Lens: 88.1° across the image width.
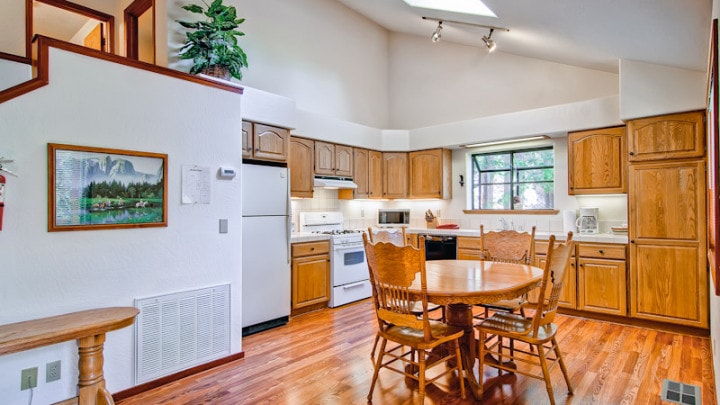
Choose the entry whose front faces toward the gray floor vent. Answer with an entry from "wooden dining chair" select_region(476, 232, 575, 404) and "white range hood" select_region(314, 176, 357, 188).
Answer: the white range hood

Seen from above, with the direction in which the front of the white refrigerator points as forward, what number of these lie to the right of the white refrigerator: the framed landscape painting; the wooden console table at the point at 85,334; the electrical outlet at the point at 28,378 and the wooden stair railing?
4

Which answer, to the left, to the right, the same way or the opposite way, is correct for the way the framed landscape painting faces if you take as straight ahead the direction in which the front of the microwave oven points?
to the left

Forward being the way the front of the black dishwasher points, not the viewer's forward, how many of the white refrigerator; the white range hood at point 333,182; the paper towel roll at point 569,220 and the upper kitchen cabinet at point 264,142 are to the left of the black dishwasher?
1

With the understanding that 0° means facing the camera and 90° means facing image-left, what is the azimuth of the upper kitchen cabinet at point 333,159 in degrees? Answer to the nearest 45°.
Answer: approximately 315°

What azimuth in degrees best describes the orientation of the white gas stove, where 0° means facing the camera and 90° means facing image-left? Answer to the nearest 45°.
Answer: approximately 315°

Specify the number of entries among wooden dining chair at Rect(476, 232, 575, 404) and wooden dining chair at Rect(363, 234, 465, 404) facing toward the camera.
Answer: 0

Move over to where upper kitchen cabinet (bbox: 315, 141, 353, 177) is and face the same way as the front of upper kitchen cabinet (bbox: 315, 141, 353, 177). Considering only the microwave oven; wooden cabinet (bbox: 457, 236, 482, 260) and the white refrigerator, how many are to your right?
1

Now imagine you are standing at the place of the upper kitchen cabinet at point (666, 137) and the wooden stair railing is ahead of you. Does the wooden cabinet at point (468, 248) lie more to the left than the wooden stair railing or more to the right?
right

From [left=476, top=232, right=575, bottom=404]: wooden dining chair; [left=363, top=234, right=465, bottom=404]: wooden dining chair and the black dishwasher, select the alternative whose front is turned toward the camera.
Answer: the black dishwasher

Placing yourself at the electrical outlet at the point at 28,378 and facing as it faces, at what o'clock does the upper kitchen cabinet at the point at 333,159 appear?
The upper kitchen cabinet is roughly at 10 o'clock from the electrical outlet.

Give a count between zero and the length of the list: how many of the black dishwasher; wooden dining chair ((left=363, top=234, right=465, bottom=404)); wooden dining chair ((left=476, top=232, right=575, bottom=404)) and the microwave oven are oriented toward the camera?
2

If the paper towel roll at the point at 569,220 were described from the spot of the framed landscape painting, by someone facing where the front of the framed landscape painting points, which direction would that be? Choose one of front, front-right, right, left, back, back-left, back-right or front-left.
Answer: front-left
